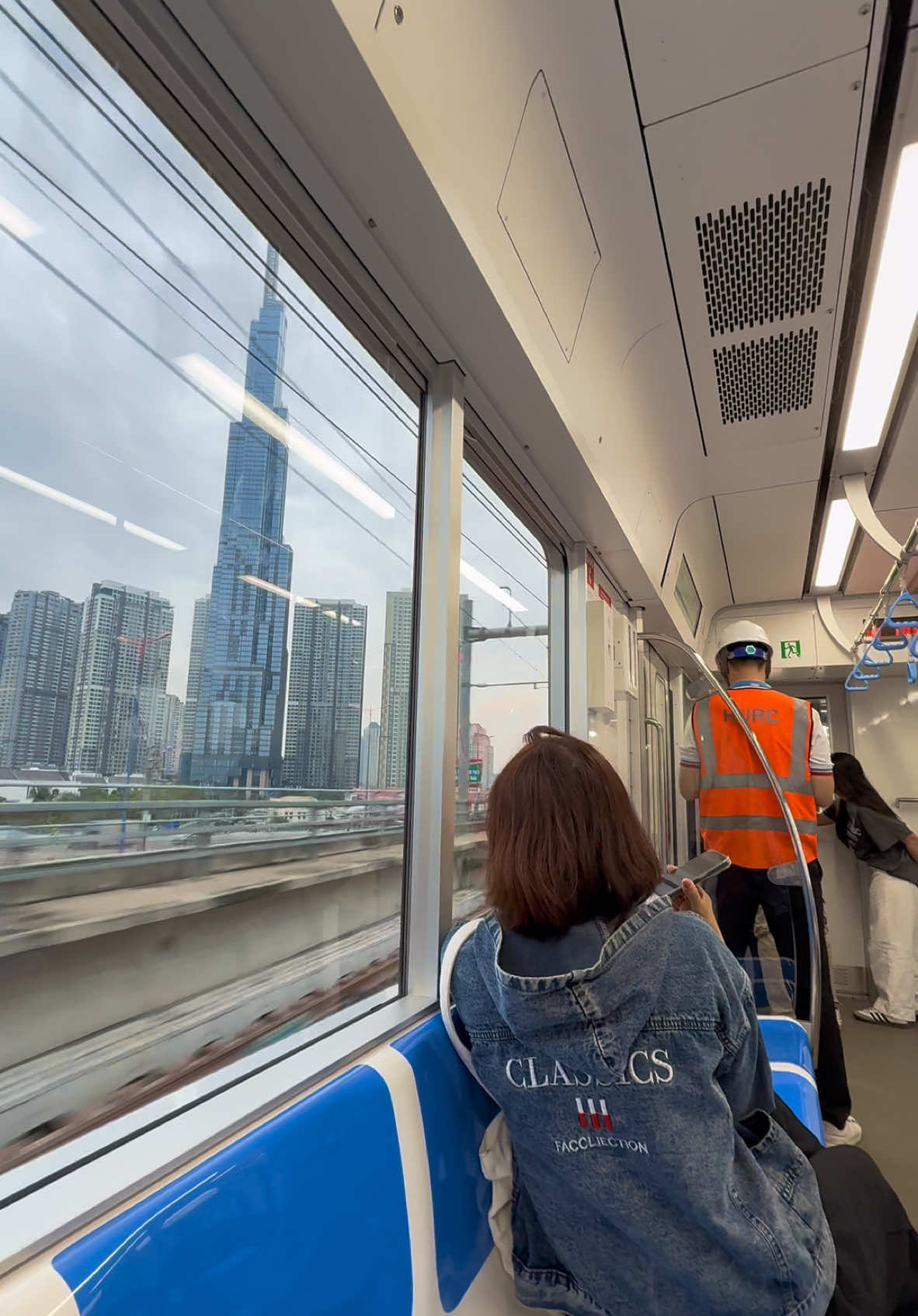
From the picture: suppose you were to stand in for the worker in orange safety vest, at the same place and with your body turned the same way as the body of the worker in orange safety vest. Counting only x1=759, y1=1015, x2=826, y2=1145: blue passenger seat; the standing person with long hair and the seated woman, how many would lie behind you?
2

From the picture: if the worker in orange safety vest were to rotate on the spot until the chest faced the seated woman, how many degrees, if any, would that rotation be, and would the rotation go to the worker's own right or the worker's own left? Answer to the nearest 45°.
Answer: approximately 180°

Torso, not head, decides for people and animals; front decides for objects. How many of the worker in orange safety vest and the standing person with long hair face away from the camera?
1

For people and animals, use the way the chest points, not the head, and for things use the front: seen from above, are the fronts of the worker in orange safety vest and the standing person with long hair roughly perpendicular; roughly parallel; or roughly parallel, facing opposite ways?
roughly perpendicular

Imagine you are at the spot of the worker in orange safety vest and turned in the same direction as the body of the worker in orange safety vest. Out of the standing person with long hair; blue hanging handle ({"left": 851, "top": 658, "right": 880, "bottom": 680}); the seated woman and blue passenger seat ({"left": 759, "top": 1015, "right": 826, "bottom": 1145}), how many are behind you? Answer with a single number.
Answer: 2

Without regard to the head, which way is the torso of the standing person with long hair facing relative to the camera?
to the viewer's left

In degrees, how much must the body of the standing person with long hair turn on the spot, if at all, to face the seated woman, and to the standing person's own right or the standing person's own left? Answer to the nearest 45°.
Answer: approximately 90° to the standing person's own left

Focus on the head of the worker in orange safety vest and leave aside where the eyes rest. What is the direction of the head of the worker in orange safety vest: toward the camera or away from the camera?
away from the camera

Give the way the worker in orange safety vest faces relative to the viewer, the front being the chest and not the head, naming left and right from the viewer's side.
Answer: facing away from the viewer

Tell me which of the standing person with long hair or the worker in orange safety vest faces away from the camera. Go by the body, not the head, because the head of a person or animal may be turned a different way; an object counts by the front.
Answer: the worker in orange safety vest
